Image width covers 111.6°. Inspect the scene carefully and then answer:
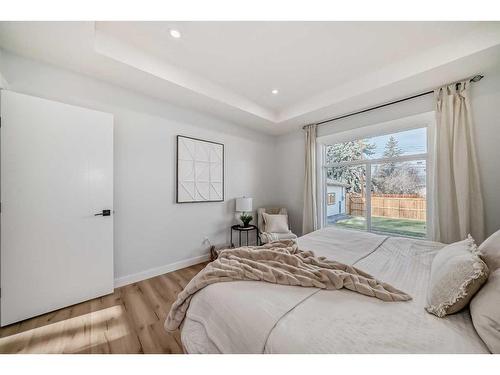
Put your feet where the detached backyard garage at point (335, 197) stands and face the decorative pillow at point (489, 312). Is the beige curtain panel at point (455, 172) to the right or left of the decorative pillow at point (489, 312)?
left

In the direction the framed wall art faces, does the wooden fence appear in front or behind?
in front

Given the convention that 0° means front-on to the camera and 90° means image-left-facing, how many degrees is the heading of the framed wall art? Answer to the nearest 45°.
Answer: approximately 315°

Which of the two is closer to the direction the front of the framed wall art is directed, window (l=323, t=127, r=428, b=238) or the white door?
the window

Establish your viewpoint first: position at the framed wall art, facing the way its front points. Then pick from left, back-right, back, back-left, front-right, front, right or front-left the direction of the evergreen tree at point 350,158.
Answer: front-left

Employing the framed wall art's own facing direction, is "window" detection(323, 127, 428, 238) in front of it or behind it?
in front

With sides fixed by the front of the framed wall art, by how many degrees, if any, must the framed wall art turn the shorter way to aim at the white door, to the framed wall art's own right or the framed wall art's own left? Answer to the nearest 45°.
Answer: approximately 90° to the framed wall art's own right
